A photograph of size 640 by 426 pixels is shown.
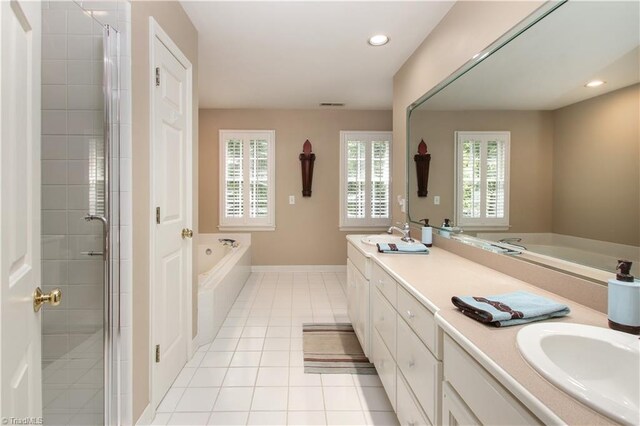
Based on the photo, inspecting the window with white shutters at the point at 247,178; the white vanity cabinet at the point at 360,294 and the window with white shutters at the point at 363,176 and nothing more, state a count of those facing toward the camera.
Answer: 2

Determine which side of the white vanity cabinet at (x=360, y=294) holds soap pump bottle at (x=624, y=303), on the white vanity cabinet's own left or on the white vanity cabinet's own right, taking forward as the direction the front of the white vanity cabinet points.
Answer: on the white vanity cabinet's own left

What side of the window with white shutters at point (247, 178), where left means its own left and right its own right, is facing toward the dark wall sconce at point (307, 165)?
left

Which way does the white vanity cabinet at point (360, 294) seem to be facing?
to the viewer's left

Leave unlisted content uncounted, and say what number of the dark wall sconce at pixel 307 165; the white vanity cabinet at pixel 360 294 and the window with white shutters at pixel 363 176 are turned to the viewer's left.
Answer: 1

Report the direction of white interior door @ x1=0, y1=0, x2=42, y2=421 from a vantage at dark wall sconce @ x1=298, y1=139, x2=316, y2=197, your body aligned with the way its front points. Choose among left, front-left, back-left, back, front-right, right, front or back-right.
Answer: front

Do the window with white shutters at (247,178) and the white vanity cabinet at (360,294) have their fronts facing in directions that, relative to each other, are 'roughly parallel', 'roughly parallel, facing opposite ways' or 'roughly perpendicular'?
roughly perpendicular

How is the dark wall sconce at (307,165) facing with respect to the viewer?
toward the camera

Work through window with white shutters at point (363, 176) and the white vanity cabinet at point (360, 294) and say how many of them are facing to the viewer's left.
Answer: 1

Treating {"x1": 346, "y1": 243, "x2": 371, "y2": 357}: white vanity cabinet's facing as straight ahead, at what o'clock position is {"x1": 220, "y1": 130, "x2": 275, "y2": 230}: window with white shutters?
The window with white shutters is roughly at 2 o'clock from the white vanity cabinet.

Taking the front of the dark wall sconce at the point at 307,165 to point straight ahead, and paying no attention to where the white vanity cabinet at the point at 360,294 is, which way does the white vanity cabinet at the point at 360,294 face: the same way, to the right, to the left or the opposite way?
to the right

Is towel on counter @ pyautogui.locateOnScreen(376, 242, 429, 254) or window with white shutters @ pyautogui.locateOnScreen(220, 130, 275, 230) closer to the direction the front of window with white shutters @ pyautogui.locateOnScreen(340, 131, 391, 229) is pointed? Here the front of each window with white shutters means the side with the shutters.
the towel on counter

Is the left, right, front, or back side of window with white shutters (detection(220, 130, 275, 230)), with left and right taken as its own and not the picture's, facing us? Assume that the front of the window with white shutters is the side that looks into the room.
front
